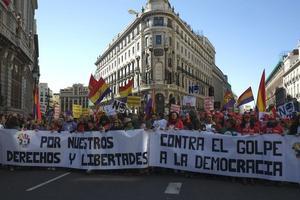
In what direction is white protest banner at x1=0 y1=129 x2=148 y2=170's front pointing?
toward the camera

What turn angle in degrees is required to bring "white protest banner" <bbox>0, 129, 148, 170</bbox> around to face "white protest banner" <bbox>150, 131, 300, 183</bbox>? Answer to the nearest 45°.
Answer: approximately 45° to its left
